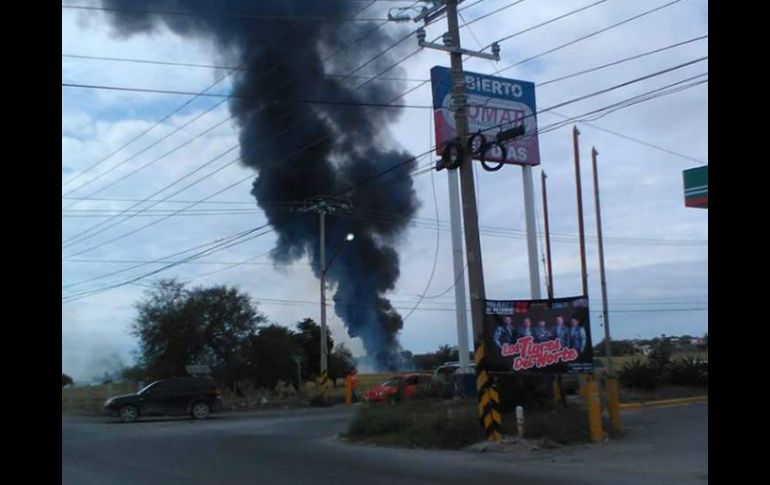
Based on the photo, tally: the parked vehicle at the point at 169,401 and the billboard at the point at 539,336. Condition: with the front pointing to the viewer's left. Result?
1

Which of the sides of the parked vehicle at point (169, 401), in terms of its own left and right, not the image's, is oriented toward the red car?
back

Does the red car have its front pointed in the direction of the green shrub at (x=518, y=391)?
no

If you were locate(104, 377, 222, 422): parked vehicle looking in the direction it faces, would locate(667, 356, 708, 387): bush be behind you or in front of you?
behind

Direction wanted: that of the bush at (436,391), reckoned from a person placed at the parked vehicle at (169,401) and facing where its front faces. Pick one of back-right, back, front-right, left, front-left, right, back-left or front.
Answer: back-left

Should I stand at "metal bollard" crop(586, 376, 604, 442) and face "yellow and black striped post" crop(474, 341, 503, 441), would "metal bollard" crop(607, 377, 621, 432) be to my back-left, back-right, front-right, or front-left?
back-right

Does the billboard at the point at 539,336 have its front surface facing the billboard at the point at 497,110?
no

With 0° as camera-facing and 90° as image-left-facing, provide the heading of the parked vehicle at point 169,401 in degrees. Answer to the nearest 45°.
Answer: approximately 90°

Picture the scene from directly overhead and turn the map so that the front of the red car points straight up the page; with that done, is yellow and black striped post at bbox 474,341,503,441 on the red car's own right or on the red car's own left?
on the red car's own left

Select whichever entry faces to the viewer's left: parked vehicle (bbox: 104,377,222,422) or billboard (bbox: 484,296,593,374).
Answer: the parked vehicle

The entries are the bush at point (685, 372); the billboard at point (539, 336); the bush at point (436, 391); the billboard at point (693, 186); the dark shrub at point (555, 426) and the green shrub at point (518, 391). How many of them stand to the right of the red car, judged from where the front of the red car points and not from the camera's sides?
0

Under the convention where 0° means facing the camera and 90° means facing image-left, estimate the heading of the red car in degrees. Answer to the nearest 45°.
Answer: approximately 45°

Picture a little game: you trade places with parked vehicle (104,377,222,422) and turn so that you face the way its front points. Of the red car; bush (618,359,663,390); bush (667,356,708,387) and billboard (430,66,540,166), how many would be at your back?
4

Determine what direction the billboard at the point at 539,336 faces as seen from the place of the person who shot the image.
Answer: facing the viewer
